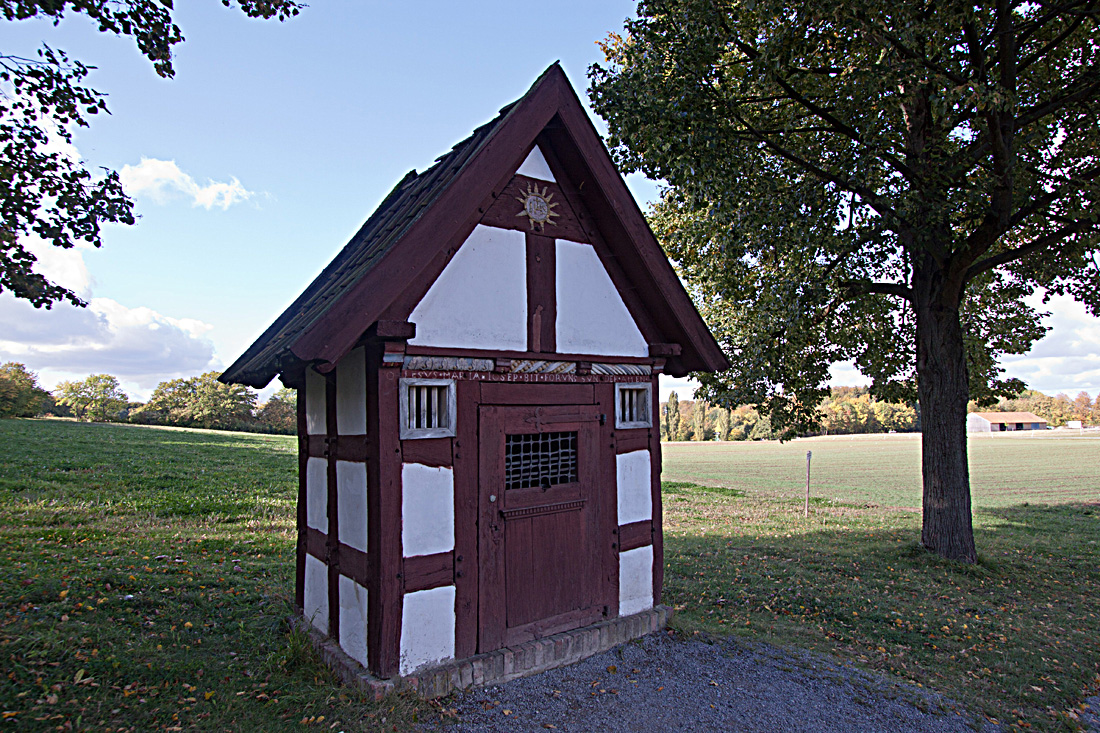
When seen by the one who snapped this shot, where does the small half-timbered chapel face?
facing the viewer and to the right of the viewer

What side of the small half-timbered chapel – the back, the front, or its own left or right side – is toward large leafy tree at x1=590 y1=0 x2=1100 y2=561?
left
